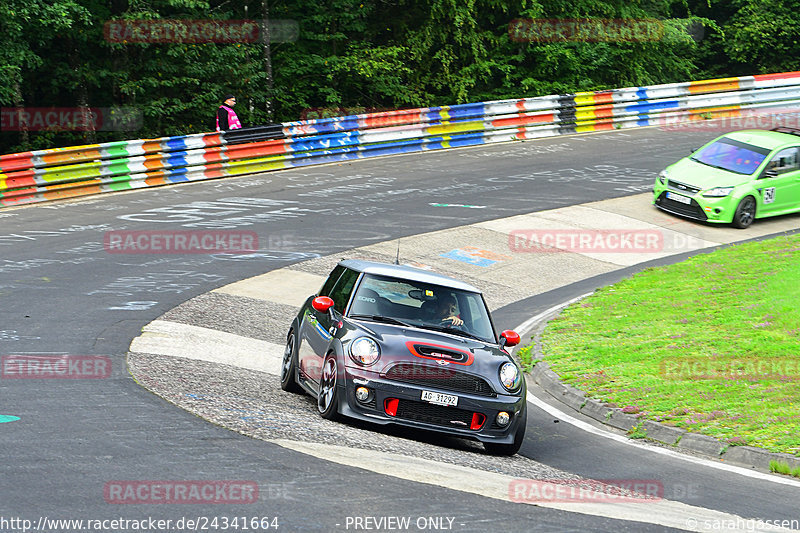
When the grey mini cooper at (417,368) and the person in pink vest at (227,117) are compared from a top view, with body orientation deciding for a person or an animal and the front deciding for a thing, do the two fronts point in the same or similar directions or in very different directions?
same or similar directions

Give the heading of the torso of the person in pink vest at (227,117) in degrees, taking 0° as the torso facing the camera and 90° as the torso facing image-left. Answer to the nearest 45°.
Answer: approximately 315°

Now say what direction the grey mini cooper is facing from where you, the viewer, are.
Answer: facing the viewer and to the right of the viewer

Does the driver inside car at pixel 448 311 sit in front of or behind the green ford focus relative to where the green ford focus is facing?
in front

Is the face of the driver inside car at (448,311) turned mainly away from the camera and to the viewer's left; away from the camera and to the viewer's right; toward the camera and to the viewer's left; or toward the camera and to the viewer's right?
toward the camera and to the viewer's right

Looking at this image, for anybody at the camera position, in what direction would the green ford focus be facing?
facing the viewer and to the left of the viewer

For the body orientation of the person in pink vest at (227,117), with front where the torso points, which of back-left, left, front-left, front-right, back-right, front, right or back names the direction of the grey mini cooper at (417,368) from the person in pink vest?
front-right

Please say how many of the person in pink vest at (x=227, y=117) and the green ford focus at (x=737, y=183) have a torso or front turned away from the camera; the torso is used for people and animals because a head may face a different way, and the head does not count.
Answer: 0

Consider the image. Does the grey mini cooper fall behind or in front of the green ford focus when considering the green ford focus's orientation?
in front

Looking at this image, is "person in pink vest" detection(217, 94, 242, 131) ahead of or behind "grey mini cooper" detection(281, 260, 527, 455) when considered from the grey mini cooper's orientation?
behind

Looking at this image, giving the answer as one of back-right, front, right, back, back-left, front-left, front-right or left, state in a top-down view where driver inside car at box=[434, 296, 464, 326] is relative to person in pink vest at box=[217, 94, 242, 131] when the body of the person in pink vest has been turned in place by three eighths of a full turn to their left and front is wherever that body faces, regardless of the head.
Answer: back

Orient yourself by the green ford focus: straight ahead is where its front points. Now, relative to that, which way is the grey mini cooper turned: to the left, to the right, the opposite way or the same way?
to the left

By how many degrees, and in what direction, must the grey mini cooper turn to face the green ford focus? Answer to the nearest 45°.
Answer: approximately 90° to its left

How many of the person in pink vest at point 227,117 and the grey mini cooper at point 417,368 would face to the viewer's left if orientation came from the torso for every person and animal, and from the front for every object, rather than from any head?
0
